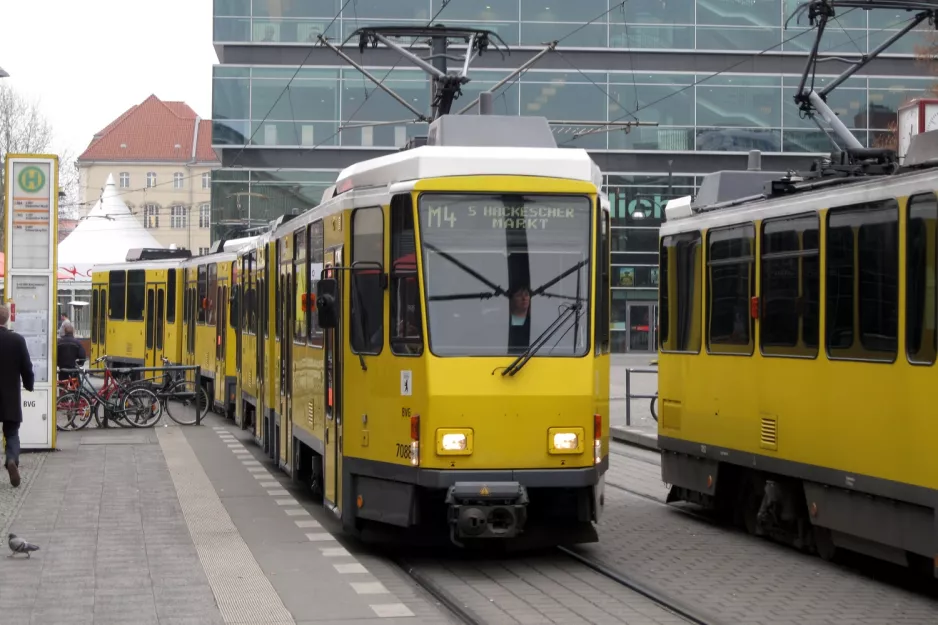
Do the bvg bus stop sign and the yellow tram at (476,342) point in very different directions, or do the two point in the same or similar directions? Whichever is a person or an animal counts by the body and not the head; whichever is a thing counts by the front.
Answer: same or similar directions

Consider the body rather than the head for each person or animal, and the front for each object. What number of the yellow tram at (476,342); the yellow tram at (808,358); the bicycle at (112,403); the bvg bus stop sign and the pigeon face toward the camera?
2

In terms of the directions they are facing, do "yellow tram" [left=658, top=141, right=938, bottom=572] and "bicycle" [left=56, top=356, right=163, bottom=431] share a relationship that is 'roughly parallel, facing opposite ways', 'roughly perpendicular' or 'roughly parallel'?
roughly perpendicular

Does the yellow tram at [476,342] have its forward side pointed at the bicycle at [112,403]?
no

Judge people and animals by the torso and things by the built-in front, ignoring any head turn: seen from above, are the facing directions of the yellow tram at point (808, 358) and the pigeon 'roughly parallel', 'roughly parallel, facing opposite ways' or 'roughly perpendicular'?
roughly perpendicular

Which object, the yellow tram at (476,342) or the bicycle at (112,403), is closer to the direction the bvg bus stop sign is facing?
the yellow tram

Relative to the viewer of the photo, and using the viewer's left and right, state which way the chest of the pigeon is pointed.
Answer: facing to the left of the viewer

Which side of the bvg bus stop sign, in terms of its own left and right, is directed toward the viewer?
front

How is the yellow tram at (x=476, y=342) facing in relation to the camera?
toward the camera

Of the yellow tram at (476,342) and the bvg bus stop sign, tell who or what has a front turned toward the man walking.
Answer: the bvg bus stop sign

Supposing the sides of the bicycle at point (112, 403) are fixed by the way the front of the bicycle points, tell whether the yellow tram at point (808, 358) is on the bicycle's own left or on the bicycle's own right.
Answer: on the bicycle's own left
